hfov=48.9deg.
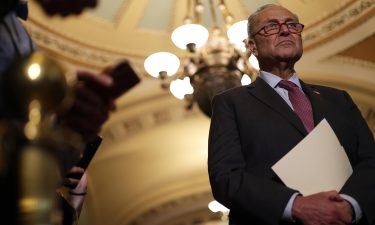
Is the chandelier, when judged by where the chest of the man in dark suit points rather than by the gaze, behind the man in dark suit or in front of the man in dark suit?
behind
